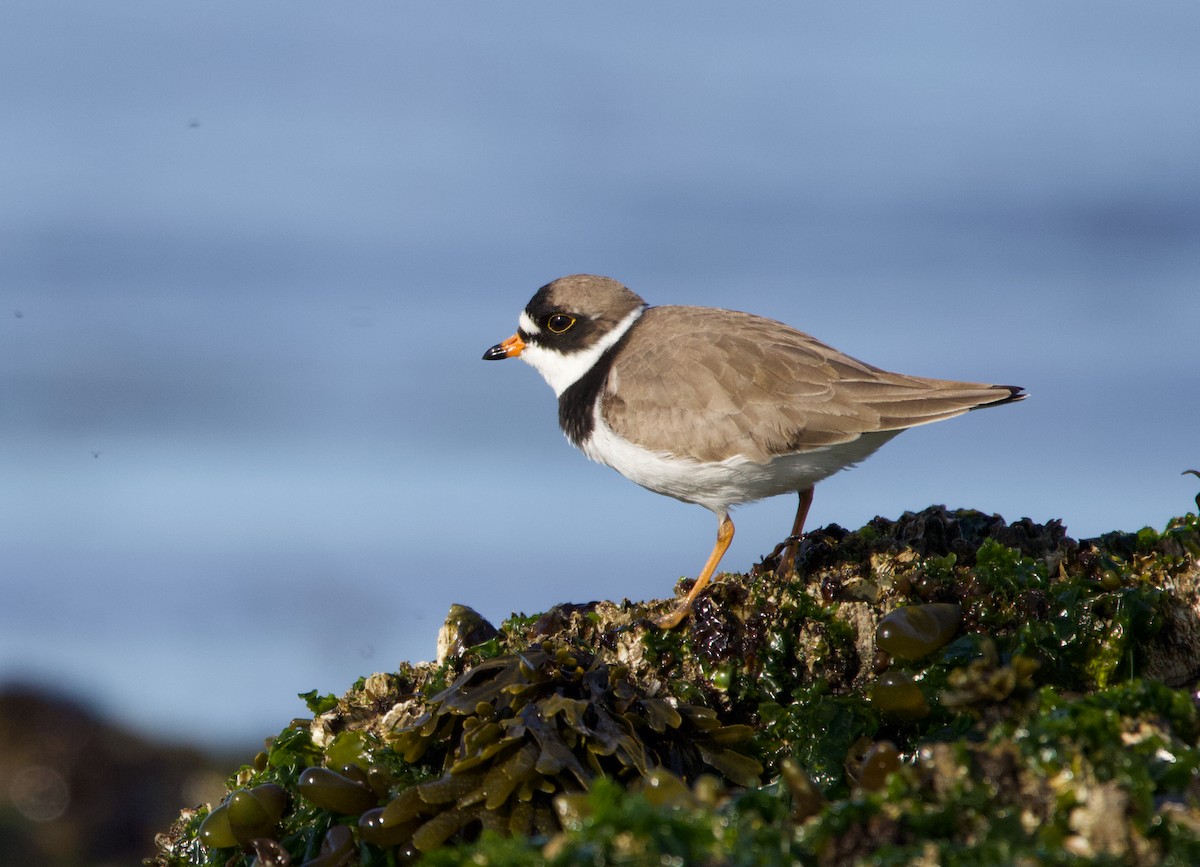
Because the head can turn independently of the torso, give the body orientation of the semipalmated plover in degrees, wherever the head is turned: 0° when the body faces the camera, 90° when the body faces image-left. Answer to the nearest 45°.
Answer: approximately 90°
